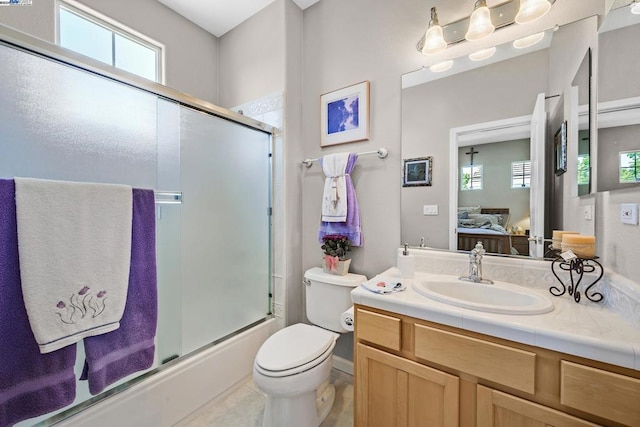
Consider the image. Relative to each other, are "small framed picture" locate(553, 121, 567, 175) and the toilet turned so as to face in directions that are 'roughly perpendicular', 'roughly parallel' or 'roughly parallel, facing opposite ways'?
roughly perpendicular

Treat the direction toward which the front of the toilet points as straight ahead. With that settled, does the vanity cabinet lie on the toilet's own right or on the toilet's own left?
on the toilet's own left

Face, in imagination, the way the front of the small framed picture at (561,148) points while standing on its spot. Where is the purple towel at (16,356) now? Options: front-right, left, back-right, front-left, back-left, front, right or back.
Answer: front-left

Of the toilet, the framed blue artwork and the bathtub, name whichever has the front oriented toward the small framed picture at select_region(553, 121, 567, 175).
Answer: the bathtub

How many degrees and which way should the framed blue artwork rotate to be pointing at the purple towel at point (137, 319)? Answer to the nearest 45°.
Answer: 0° — it already faces it

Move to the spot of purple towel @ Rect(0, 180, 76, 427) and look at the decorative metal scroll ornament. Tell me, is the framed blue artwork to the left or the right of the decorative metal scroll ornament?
left

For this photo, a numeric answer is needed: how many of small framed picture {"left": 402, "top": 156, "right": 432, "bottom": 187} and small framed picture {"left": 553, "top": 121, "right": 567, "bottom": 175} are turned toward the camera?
1

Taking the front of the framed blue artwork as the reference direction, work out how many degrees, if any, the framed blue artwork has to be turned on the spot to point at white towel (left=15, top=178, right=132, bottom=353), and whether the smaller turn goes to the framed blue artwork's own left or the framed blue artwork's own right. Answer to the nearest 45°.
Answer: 0° — it already faces it

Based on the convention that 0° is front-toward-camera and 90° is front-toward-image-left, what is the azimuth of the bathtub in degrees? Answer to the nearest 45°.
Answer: approximately 315°

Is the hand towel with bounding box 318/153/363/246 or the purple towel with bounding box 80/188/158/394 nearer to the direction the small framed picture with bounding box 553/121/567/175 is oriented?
the hand towel

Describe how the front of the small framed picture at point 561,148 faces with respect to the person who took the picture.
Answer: facing to the left of the viewer

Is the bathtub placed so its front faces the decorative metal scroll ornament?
yes
